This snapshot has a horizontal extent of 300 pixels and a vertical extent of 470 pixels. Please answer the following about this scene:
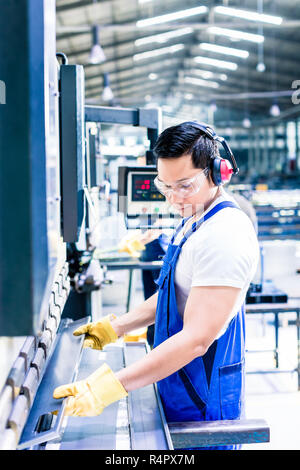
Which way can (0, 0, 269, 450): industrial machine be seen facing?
to the viewer's right

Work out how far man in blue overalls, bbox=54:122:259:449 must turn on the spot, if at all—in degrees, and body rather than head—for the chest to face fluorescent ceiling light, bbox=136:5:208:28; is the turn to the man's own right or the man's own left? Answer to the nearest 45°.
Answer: approximately 90° to the man's own right

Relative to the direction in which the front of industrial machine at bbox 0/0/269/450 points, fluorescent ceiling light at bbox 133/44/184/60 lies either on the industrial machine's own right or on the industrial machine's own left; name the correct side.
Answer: on the industrial machine's own left

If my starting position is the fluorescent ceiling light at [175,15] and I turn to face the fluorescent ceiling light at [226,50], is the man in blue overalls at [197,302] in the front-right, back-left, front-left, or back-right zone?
back-right

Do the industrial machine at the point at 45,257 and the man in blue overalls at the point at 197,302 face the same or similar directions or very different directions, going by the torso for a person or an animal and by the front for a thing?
very different directions

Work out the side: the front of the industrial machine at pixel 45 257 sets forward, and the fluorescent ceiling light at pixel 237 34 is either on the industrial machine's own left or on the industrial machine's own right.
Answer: on the industrial machine's own left

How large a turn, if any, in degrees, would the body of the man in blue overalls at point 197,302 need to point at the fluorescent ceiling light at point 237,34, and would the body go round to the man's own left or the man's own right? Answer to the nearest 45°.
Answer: approximately 90° to the man's own right

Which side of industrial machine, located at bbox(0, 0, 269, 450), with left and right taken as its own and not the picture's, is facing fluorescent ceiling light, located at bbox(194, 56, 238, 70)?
left

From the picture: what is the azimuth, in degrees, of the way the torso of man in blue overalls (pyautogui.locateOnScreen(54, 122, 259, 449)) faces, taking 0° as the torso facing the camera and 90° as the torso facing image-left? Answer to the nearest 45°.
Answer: approximately 90°

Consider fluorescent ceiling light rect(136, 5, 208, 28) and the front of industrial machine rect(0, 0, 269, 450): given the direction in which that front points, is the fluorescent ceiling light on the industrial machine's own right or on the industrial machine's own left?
on the industrial machine's own left
